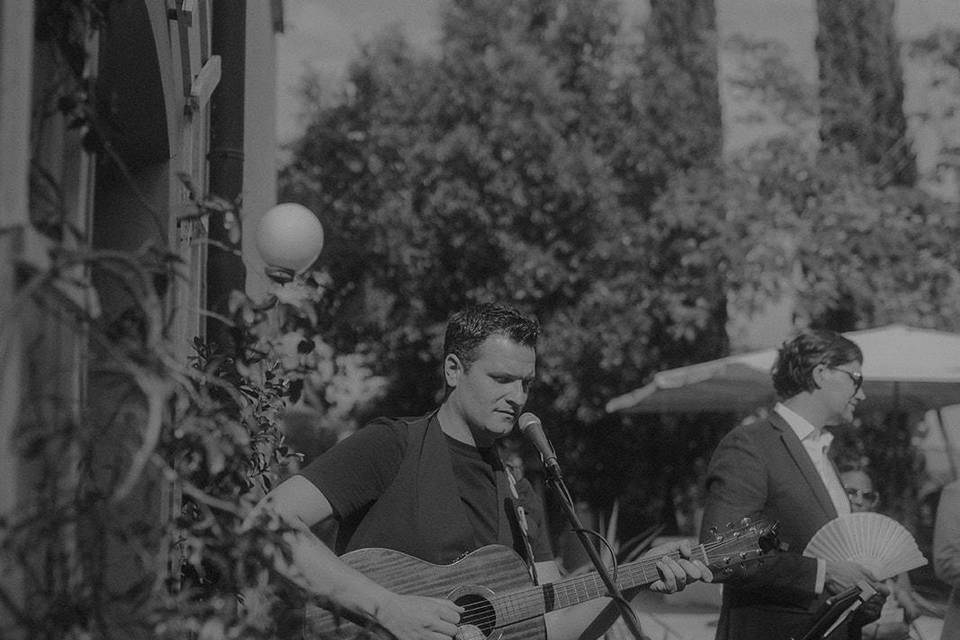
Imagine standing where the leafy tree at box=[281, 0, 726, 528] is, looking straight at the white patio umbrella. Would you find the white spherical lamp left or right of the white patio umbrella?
right

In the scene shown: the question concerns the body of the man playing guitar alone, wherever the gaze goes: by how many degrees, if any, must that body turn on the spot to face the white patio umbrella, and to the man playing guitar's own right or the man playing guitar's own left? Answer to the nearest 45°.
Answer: approximately 90° to the man playing guitar's own left

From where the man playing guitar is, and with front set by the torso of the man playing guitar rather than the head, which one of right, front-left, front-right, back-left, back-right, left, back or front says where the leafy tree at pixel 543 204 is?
back-left

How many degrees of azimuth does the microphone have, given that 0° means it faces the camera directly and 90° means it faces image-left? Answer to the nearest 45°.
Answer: approximately 90°

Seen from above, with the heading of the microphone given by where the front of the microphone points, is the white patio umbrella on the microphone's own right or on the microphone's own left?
on the microphone's own right

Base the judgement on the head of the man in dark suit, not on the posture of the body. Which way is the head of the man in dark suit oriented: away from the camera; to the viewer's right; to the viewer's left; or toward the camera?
to the viewer's right

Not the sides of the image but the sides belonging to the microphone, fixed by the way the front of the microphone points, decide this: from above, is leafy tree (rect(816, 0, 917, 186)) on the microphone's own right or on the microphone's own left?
on the microphone's own right
